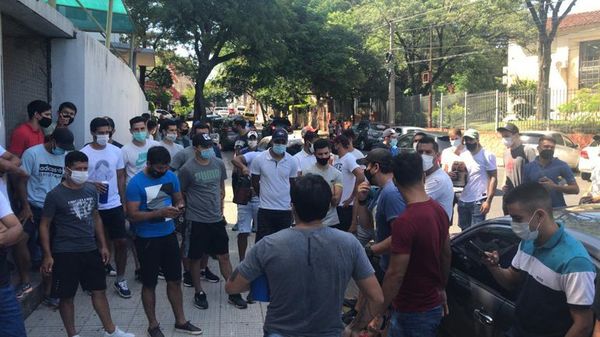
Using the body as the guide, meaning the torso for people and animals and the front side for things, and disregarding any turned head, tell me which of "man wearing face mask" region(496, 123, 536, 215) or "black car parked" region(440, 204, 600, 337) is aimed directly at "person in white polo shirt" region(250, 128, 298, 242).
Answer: the man wearing face mask

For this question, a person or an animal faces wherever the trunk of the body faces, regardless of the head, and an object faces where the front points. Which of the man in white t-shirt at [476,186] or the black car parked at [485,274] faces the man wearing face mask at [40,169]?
the man in white t-shirt

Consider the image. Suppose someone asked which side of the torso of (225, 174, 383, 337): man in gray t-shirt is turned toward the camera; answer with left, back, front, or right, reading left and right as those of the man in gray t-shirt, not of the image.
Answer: back

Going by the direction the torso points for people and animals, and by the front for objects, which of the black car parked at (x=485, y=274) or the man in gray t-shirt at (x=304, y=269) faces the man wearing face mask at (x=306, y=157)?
the man in gray t-shirt

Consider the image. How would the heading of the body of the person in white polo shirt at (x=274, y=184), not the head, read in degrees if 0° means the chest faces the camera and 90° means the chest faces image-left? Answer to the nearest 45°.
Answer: approximately 0°

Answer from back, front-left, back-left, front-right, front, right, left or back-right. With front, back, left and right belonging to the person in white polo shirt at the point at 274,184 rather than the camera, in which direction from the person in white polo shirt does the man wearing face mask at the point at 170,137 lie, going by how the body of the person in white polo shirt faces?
back-right

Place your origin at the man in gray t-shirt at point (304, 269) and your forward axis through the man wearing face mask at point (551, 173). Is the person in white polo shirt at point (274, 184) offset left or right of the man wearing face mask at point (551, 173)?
left

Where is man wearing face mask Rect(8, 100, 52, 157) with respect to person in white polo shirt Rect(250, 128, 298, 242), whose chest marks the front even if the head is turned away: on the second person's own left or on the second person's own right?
on the second person's own right

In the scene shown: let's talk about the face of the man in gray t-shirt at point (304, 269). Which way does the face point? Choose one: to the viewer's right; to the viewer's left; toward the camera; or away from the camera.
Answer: away from the camera

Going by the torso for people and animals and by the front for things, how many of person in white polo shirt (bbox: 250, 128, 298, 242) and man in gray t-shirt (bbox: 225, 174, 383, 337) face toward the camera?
1
